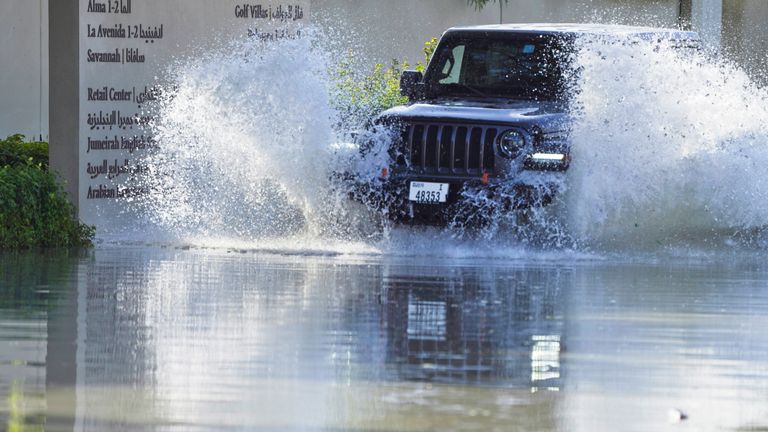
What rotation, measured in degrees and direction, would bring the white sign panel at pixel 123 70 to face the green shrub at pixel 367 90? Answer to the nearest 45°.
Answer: approximately 135° to its left

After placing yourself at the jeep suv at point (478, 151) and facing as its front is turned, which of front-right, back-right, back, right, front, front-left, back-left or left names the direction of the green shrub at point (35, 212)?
front-right

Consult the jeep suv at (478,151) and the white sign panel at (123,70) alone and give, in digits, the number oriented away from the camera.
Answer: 0

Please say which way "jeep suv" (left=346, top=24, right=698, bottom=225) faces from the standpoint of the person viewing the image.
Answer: facing the viewer and to the left of the viewer

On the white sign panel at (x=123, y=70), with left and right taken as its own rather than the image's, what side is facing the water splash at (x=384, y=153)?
left

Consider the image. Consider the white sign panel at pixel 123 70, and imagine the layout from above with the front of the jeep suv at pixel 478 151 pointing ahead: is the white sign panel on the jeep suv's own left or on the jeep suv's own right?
on the jeep suv's own right

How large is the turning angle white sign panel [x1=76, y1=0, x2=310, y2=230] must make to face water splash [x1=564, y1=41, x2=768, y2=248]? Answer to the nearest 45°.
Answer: approximately 90° to its left

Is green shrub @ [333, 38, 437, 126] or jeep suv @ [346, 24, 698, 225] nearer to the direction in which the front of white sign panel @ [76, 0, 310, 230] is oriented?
the jeep suv

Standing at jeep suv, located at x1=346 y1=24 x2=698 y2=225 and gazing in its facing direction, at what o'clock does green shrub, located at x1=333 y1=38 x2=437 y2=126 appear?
The green shrub is roughly at 4 o'clock from the jeep suv.
